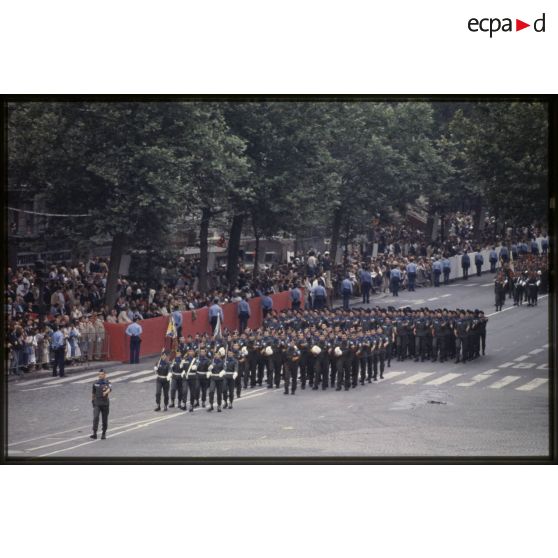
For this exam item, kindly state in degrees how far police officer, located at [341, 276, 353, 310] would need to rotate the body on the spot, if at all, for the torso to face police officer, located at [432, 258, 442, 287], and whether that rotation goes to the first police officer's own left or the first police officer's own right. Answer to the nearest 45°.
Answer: approximately 90° to the first police officer's own right

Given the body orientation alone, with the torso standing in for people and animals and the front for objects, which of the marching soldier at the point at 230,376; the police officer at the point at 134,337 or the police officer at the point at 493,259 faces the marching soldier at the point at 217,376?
the marching soldier at the point at 230,376

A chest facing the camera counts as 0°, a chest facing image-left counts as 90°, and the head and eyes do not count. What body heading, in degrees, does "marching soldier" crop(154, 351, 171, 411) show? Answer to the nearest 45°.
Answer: approximately 45°

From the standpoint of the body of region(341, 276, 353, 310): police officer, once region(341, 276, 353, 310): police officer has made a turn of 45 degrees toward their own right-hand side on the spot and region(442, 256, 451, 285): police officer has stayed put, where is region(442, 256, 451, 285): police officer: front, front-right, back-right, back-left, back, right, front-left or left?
front-right

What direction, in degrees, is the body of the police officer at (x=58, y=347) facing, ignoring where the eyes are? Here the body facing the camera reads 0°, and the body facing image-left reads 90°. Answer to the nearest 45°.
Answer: approximately 135°

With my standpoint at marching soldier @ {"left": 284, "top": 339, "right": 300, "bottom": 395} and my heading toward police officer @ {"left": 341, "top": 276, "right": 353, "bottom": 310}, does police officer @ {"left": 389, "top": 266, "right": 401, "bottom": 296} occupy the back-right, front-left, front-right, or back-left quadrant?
front-right

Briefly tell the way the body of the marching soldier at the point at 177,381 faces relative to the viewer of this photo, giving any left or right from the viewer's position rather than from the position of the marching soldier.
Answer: facing the viewer and to the left of the viewer

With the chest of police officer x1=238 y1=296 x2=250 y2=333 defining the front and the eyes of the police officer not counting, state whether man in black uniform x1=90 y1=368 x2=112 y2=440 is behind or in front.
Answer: behind

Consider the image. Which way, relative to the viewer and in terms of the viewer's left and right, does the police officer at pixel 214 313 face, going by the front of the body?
facing away from the viewer

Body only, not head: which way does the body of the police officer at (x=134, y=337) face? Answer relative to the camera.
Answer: away from the camera

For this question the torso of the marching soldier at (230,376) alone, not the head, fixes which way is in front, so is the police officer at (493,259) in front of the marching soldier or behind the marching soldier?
behind

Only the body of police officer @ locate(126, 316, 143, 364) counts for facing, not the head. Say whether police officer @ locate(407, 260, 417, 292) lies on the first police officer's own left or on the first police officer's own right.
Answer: on the first police officer's own right
